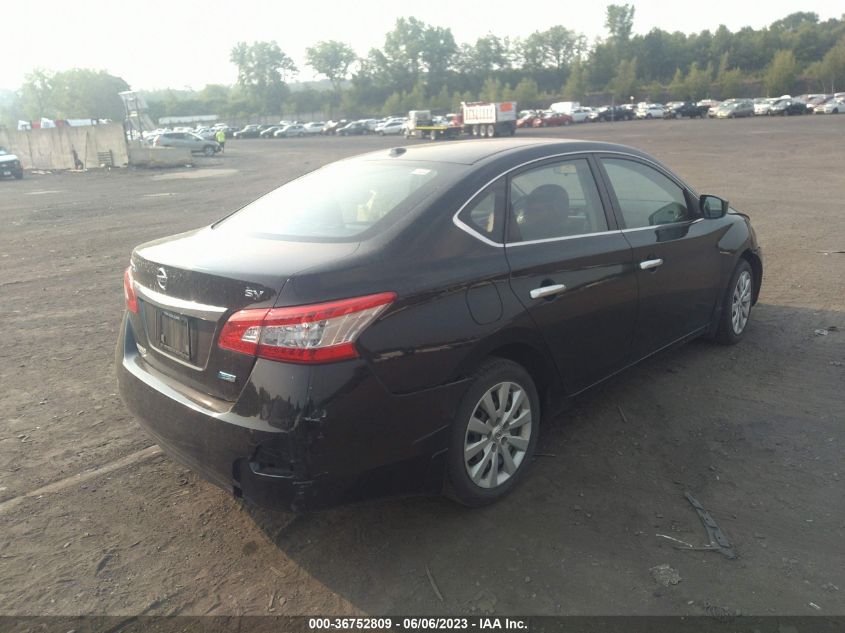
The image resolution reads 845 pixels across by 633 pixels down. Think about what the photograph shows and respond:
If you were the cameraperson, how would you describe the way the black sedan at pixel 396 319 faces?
facing away from the viewer and to the right of the viewer

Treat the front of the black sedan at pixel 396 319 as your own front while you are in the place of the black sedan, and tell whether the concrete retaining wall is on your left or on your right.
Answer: on your left

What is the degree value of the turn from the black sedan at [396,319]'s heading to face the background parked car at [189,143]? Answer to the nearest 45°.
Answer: approximately 45° to its left
